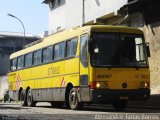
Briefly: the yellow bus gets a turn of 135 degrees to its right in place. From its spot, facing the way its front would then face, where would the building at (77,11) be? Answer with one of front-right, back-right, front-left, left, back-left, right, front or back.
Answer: right

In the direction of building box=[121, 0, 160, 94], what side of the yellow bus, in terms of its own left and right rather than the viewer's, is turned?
left

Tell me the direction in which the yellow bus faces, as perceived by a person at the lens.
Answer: facing the viewer and to the right of the viewer

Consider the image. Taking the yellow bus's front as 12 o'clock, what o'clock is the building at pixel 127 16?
The building is roughly at 8 o'clock from the yellow bus.
